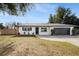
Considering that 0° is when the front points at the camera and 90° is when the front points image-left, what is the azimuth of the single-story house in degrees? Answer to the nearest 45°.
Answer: approximately 0°
